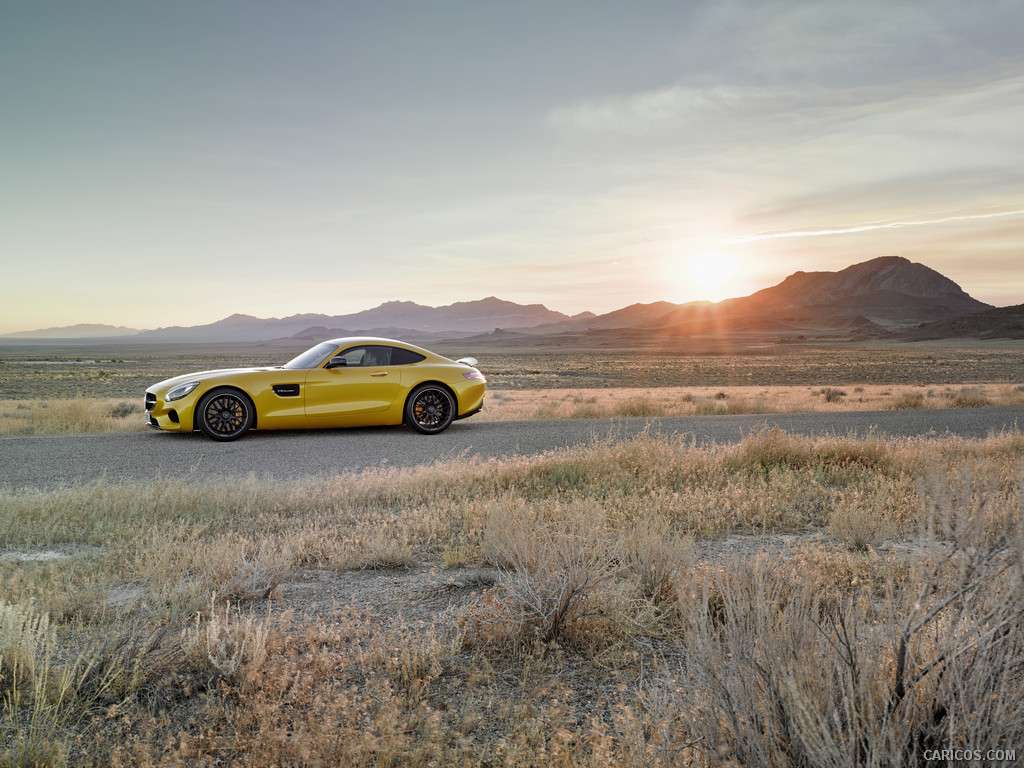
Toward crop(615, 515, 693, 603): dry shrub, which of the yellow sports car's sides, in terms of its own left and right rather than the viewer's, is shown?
left

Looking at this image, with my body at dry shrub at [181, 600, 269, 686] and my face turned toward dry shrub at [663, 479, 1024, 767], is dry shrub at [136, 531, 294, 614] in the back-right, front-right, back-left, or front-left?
back-left

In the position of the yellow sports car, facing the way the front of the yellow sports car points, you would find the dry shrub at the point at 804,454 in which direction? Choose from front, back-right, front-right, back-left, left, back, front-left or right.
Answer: back-left

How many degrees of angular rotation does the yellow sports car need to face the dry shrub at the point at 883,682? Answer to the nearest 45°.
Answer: approximately 90° to its left

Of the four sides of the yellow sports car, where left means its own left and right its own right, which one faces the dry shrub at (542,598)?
left

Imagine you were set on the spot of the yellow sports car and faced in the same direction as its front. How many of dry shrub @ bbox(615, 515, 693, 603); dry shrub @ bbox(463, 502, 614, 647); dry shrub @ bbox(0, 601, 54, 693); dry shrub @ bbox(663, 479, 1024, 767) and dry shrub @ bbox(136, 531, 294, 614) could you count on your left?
5

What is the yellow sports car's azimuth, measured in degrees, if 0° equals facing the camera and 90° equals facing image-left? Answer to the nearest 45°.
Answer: approximately 90°

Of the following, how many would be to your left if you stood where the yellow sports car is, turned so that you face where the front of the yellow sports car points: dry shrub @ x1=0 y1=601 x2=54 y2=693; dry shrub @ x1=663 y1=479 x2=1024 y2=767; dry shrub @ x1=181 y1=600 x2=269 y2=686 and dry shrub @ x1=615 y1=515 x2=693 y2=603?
4

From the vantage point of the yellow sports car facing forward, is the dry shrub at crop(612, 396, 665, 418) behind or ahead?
behind

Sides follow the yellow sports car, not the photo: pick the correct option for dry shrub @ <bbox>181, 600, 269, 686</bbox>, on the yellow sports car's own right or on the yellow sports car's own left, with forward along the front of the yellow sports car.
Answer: on the yellow sports car's own left
